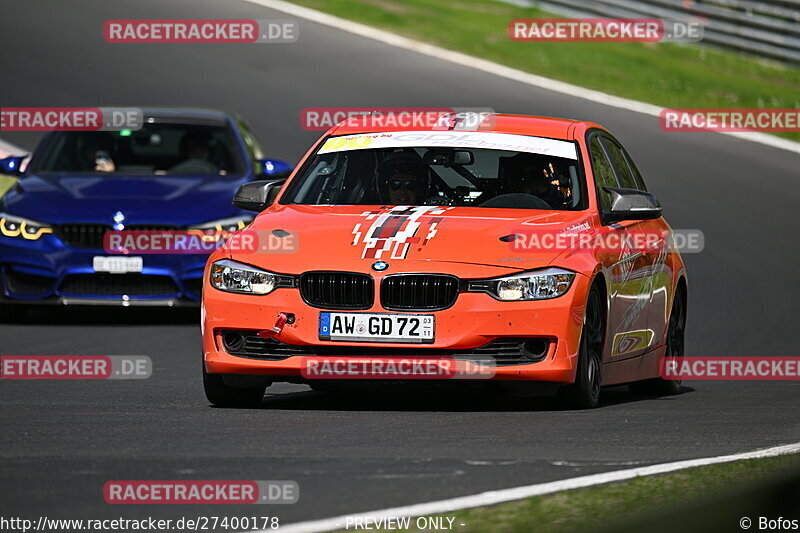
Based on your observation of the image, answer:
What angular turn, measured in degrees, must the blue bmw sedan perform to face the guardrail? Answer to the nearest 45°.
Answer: approximately 135° to its left

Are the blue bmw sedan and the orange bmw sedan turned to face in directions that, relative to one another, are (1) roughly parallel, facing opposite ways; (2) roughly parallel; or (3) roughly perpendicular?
roughly parallel

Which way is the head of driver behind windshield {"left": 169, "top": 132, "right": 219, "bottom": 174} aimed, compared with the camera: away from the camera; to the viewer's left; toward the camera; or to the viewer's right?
toward the camera

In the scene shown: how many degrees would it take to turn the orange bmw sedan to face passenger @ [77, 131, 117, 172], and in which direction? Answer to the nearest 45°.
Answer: approximately 135° to its right

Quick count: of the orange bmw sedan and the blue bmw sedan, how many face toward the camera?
2

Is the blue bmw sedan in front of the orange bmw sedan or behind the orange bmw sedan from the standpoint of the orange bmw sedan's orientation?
behind

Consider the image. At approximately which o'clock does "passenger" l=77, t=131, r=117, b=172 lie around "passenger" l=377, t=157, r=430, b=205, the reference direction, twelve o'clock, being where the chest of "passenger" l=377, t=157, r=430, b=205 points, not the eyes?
"passenger" l=77, t=131, r=117, b=172 is roughly at 5 o'clock from "passenger" l=377, t=157, r=430, b=205.

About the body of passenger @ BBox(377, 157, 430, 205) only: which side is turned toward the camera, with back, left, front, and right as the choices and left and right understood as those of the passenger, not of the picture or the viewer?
front

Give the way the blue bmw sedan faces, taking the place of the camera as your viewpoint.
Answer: facing the viewer

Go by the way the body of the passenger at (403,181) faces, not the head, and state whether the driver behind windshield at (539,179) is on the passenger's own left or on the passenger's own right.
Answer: on the passenger's own left

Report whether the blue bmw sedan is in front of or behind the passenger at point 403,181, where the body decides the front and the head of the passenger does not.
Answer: behind
